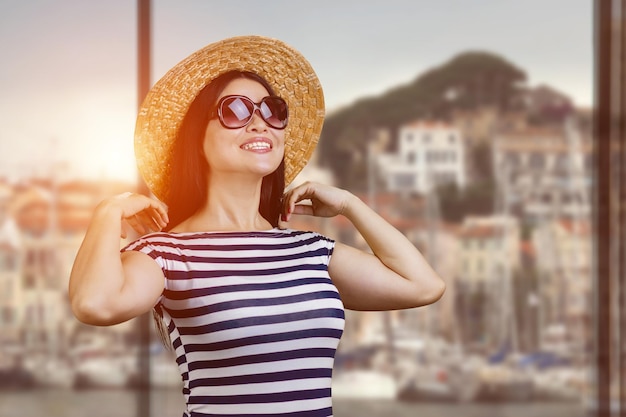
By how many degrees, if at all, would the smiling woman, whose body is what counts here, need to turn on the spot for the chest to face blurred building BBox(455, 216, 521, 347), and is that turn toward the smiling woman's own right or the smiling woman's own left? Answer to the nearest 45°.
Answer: approximately 135° to the smiling woman's own left

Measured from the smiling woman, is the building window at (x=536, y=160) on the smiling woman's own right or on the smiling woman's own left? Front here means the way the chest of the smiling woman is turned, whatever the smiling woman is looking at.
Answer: on the smiling woman's own left

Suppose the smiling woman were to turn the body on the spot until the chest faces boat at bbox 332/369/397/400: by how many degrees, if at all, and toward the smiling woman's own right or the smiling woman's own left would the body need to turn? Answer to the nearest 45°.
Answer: approximately 135° to the smiling woman's own left

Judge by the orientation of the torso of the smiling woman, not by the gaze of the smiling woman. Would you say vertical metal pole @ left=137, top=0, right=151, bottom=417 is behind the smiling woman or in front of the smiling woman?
behind

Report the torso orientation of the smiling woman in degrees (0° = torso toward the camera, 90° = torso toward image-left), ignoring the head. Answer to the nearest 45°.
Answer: approximately 315°

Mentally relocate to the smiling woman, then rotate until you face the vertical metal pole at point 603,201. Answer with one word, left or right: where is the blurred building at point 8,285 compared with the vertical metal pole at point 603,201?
left

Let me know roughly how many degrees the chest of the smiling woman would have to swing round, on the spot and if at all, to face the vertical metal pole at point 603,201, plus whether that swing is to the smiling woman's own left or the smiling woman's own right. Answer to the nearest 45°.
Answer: approximately 90° to the smiling woman's own left

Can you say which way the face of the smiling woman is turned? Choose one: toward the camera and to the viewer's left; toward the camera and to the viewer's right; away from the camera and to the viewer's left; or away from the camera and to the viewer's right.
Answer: toward the camera and to the viewer's right

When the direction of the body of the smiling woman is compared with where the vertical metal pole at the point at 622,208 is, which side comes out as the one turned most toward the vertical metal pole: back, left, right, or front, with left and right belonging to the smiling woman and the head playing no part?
left
